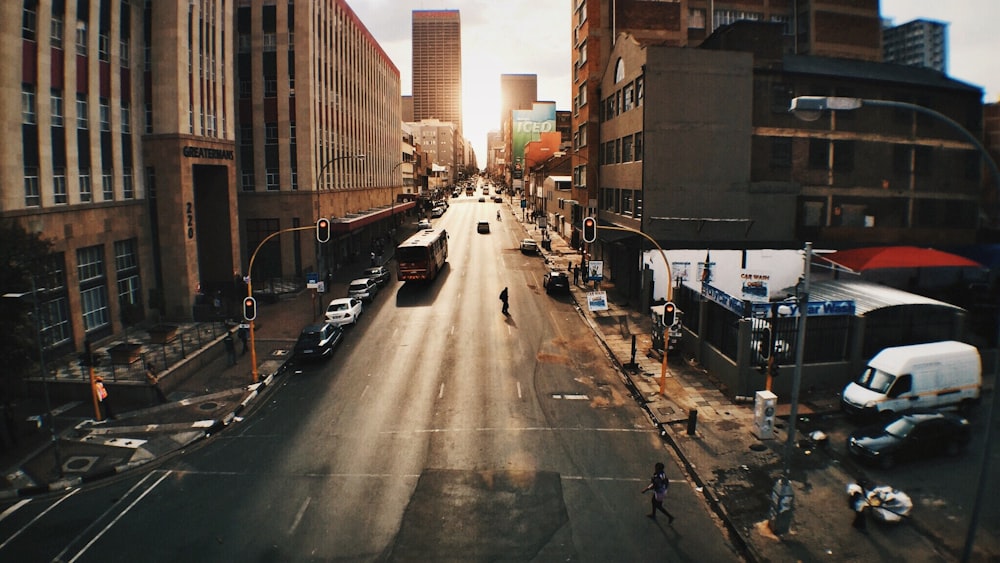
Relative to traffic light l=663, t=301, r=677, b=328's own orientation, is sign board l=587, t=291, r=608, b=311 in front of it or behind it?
behind

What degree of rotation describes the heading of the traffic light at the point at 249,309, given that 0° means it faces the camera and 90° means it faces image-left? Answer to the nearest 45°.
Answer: approximately 0°

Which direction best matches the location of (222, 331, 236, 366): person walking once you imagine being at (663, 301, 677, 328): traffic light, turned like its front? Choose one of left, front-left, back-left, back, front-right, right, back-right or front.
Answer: right

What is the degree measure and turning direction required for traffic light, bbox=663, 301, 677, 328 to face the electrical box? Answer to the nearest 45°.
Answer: approximately 45° to its left

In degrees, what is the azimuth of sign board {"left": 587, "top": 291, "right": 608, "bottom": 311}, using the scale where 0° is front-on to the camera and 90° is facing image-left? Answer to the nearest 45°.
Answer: approximately 0°
